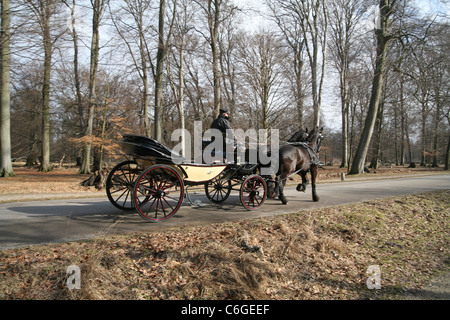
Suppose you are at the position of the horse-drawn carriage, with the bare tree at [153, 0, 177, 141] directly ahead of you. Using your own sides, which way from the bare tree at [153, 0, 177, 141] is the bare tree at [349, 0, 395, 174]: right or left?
right

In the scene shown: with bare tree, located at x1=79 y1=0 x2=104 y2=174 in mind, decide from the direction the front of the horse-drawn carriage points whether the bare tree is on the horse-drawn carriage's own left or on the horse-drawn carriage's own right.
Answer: on the horse-drawn carriage's own left

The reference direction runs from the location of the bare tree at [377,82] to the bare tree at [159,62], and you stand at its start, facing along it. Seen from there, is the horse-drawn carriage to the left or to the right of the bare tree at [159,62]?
left

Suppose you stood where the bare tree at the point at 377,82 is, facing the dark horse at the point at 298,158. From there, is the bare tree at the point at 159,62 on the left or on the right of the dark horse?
right

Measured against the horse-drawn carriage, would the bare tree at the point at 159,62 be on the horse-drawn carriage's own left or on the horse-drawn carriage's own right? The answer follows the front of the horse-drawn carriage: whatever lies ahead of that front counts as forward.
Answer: on the horse-drawn carriage's own left

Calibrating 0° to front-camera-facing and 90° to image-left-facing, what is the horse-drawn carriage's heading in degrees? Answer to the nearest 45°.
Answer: approximately 225°

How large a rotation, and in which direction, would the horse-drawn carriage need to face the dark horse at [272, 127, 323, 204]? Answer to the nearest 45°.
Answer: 0° — it already faces it

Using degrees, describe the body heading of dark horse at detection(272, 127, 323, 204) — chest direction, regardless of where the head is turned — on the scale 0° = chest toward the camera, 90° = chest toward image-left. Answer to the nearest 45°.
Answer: approximately 225°

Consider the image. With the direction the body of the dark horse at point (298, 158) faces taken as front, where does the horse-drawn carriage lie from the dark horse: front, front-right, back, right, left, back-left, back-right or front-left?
back
